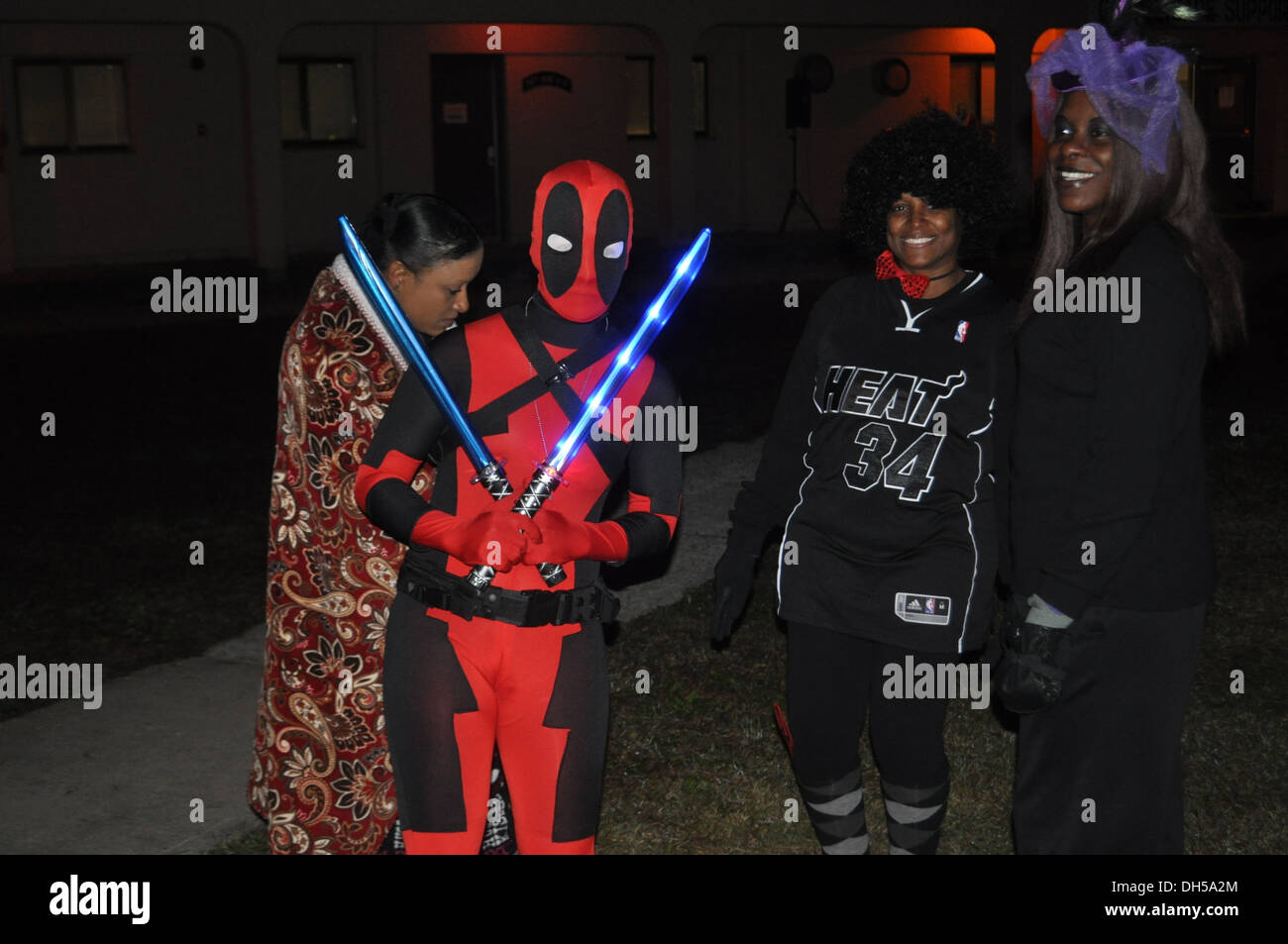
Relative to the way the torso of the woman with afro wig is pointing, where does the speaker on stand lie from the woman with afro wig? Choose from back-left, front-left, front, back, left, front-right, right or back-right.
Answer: back

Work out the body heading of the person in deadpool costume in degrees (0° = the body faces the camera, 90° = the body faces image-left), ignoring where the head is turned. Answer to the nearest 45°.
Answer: approximately 0°

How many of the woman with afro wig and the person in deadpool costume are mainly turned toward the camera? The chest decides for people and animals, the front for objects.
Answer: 2

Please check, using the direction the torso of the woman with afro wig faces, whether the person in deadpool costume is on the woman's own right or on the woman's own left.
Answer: on the woman's own right

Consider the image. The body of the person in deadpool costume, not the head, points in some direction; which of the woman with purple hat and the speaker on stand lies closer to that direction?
the woman with purple hat

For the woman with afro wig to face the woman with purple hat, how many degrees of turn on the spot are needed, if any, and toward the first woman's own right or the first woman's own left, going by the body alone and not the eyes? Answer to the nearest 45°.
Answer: approximately 45° to the first woman's own left
